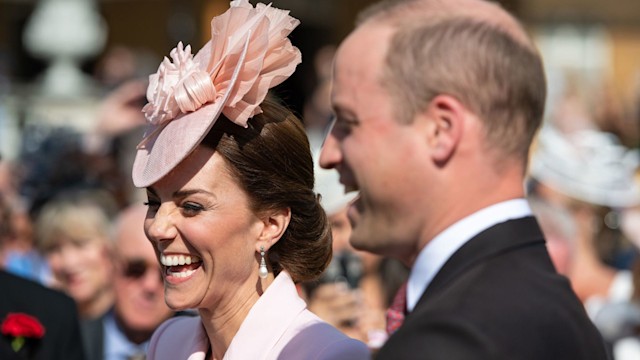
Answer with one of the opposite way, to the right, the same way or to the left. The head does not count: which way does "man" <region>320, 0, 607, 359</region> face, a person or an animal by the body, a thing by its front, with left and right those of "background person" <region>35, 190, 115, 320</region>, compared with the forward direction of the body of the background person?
to the right

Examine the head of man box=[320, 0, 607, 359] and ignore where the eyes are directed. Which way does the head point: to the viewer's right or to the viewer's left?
to the viewer's left

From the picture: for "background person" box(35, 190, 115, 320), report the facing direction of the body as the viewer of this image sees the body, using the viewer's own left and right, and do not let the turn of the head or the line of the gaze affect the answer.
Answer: facing the viewer and to the left of the viewer

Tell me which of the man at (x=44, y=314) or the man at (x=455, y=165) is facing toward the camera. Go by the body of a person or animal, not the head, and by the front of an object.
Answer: the man at (x=44, y=314)

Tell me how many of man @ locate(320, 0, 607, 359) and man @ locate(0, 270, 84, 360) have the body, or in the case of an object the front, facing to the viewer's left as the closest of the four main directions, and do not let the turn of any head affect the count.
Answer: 1

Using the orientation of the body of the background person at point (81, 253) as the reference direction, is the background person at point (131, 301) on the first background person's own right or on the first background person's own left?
on the first background person's own left

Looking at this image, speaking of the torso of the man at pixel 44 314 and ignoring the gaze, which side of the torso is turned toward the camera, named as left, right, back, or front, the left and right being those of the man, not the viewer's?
front

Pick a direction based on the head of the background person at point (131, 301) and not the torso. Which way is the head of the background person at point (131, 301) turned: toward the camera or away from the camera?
toward the camera

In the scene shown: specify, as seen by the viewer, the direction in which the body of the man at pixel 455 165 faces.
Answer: to the viewer's left

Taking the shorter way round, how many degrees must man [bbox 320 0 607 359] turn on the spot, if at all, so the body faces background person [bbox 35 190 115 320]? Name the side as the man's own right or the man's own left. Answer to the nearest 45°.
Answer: approximately 45° to the man's own right

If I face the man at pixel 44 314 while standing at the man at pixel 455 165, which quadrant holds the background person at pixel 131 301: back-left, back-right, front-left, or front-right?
front-right

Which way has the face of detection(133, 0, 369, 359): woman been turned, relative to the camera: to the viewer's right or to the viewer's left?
to the viewer's left

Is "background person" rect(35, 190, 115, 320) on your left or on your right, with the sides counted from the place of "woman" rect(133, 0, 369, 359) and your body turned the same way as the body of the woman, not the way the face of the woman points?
on your right
